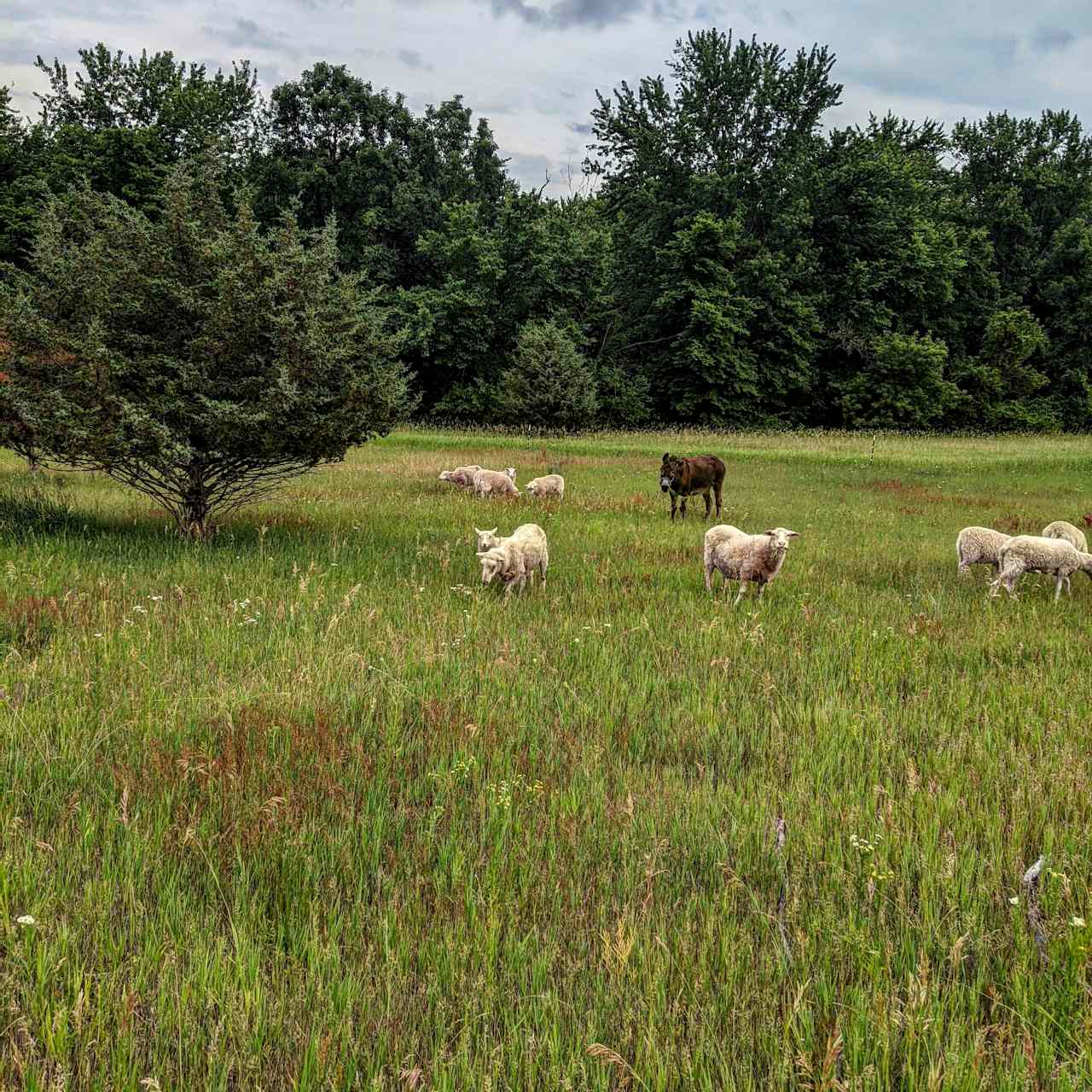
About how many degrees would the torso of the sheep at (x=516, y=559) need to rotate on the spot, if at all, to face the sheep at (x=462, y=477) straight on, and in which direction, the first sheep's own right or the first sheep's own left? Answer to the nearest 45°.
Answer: approximately 135° to the first sheep's own right

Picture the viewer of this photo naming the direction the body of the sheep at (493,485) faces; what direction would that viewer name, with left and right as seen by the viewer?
facing to the right of the viewer

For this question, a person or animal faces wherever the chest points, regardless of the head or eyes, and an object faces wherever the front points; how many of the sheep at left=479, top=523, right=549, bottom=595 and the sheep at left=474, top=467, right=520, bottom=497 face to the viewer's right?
1

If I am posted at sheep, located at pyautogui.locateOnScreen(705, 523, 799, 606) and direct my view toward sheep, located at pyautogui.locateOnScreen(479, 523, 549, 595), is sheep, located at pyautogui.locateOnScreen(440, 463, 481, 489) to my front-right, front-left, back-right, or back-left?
front-right

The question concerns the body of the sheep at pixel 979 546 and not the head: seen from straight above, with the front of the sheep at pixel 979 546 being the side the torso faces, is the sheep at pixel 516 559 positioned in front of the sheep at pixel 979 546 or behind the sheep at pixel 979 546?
behind

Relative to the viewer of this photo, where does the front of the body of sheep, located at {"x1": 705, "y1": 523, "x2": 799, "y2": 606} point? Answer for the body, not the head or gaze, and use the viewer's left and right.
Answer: facing the viewer and to the right of the viewer

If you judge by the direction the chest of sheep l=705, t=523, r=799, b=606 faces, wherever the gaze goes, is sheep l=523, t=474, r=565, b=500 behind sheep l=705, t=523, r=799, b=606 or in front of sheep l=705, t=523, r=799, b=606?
behind
